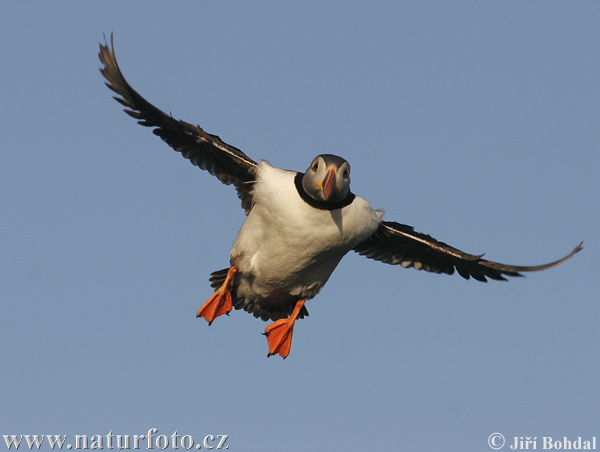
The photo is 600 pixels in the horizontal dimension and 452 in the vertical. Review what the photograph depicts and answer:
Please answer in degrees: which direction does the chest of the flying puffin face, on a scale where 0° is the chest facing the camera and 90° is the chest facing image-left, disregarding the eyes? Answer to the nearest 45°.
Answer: approximately 0°
